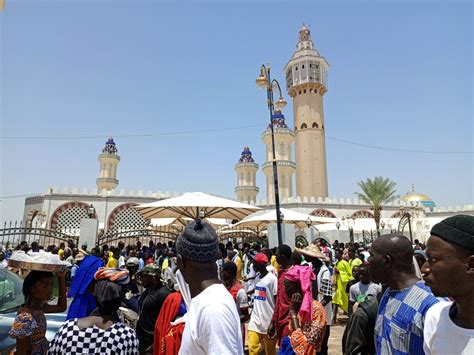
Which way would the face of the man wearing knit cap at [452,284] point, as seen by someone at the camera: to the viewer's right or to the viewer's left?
to the viewer's left

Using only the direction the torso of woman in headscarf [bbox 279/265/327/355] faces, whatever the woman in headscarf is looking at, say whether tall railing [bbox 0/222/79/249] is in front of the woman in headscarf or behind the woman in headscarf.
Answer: in front

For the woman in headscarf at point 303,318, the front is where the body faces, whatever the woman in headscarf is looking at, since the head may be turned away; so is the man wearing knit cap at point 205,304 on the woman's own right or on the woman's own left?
on the woman's own left

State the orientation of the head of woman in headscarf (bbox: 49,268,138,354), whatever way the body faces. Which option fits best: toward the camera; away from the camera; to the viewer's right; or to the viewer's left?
away from the camera
